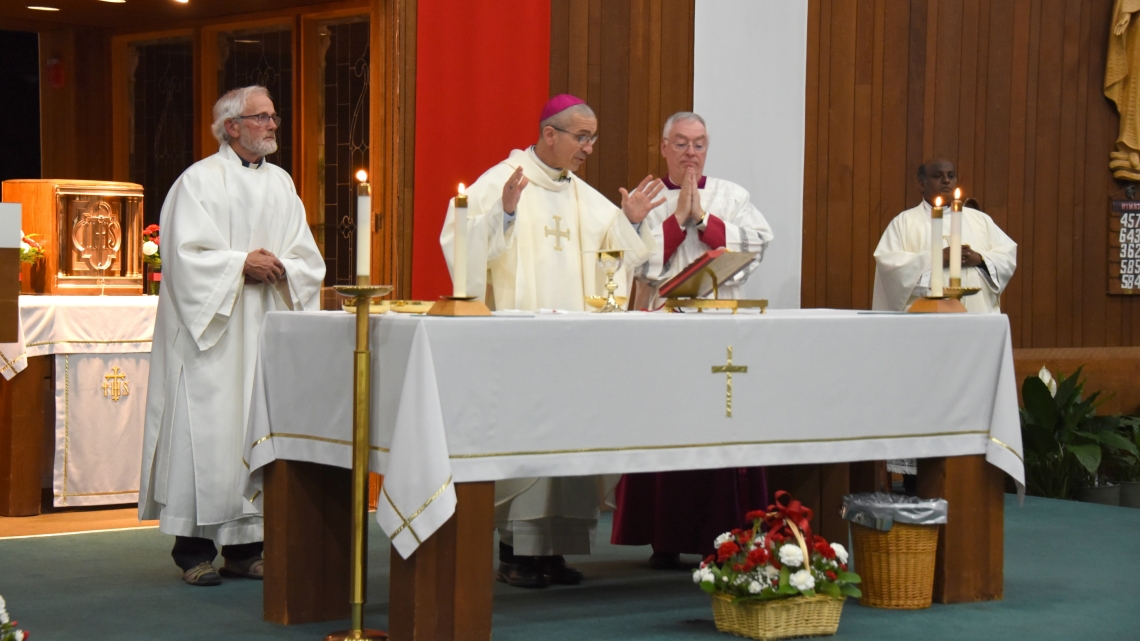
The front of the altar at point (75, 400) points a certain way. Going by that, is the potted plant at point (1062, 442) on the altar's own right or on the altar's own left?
on the altar's own left

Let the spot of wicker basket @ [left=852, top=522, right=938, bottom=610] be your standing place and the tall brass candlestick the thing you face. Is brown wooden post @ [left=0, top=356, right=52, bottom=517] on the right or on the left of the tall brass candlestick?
right

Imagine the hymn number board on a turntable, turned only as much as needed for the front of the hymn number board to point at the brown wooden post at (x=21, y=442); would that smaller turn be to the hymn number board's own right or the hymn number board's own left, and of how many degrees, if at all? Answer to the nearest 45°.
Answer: approximately 45° to the hymn number board's own right

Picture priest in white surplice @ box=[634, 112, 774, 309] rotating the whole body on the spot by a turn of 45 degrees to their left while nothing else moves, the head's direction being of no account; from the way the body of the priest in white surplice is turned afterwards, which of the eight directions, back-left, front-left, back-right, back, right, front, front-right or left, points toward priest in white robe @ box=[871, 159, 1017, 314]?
left

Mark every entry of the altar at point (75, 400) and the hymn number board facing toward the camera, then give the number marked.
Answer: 2
